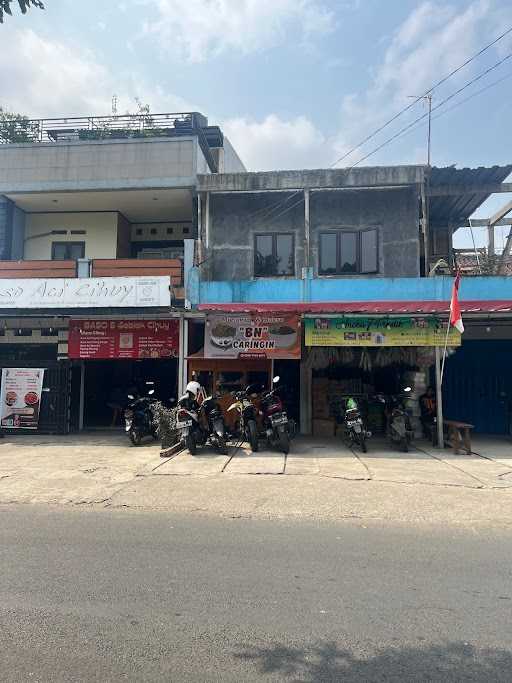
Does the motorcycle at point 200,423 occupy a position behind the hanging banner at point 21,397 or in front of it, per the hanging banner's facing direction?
in front

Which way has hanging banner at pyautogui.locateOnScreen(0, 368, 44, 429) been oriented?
toward the camera

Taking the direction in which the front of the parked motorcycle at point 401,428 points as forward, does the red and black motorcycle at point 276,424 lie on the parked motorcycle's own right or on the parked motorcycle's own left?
on the parked motorcycle's own left

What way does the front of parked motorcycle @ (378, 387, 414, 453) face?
away from the camera

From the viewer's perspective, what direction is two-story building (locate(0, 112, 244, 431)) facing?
toward the camera

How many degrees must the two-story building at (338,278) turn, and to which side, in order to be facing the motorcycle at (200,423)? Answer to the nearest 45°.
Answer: approximately 45° to its right

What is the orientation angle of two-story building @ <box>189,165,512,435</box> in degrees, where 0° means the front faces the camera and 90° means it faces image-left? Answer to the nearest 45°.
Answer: approximately 0°

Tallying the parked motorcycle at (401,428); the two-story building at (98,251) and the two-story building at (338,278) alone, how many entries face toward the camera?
2

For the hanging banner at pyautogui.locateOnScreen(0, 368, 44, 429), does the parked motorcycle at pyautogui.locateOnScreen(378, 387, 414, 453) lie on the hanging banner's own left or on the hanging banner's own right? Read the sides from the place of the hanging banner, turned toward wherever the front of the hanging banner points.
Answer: on the hanging banner's own left

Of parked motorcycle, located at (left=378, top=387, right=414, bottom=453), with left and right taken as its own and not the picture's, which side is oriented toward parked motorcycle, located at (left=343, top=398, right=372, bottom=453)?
left

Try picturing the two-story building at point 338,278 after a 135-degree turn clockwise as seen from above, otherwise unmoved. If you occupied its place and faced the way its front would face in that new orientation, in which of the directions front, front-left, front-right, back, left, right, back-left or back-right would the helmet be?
left

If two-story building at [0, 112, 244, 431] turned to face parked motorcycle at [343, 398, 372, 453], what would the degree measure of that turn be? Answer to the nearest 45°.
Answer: approximately 45° to its left

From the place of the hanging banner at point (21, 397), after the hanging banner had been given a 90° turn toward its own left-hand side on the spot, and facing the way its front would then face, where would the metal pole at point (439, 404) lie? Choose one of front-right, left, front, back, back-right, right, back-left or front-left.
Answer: front-right
